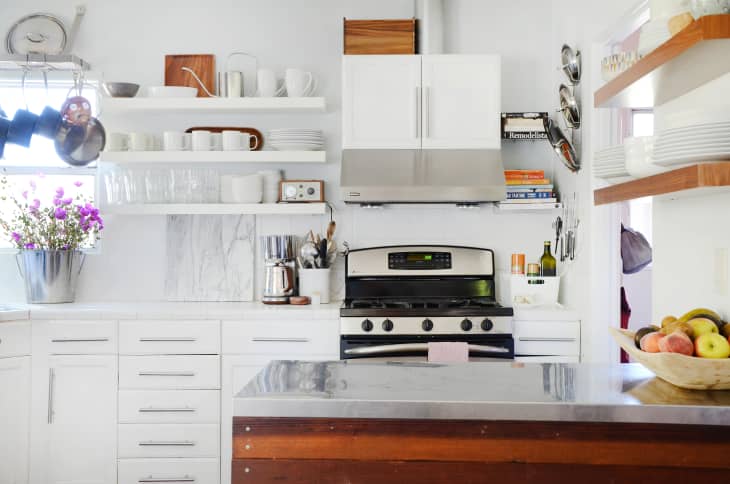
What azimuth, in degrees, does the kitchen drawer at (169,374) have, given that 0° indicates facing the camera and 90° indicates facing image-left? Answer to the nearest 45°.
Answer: approximately 0°

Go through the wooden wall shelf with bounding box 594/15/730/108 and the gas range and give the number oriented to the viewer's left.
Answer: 1

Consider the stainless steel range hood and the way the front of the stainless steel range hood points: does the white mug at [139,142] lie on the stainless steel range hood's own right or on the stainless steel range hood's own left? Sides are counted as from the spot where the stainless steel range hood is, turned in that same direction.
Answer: on the stainless steel range hood's own right

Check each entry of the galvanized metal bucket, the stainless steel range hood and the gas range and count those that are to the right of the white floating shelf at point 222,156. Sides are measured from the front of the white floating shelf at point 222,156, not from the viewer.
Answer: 1

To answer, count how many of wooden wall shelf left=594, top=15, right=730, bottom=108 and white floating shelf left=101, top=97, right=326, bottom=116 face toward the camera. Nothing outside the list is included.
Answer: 1

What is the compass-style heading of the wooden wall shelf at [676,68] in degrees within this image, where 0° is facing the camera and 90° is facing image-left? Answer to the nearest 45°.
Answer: approximately 90°
